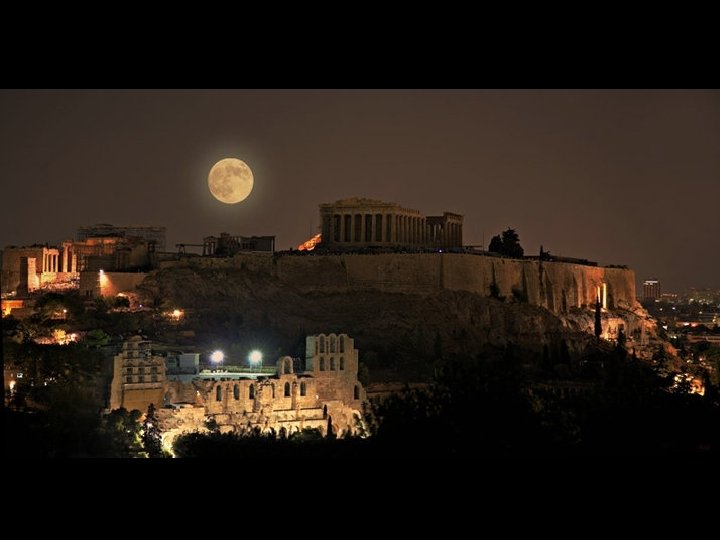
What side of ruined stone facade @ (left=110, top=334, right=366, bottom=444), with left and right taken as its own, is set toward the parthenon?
back

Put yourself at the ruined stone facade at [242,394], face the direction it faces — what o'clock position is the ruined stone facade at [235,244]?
the ruined stone facade at [235,244] is roughly at 6 o'clock from the ruined stone facade at [242,394].

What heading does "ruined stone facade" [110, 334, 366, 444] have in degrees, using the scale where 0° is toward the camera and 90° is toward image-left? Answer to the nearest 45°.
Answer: approximately 0°

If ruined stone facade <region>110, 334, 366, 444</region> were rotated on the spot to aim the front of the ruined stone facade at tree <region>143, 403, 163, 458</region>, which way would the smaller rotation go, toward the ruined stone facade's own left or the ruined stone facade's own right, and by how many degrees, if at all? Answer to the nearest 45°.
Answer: approximately 45° to the ruined stone facade's own right

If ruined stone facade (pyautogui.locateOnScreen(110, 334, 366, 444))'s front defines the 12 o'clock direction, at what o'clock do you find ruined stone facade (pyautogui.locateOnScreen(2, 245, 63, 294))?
ruined stone facade (pyautogui.locateOnScreen(2, 245, 63, 294)) is roughly at 5 o'clock from ruined stone facade (pyautogui.locateOnScreen(110, 334, 366, 444)).
